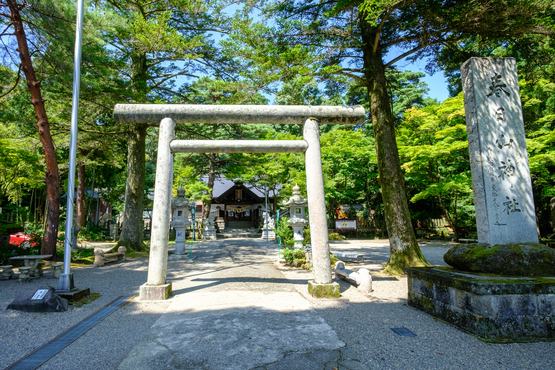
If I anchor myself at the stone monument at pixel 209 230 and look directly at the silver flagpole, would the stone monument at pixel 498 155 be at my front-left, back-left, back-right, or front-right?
front-left

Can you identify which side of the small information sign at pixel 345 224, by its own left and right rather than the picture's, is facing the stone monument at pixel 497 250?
front

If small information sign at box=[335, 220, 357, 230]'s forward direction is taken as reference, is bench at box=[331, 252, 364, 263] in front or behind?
in front

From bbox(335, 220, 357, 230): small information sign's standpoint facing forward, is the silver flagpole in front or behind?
in front

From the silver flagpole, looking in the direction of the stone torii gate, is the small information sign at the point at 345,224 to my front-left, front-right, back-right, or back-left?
front-left

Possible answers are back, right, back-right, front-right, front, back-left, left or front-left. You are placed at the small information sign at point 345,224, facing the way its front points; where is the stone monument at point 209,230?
right

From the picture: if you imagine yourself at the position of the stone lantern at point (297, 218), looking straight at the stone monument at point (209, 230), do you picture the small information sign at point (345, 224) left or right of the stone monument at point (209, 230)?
right

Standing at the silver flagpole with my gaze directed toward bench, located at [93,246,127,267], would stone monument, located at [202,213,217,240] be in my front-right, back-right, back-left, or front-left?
front-right

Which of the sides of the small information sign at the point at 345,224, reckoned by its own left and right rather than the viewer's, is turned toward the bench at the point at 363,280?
front

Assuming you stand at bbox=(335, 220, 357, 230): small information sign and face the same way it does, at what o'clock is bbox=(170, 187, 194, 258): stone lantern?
The stone lantern is roughly at 1 o'clock from the small information sign.

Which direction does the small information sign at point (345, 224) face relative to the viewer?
toward the camera

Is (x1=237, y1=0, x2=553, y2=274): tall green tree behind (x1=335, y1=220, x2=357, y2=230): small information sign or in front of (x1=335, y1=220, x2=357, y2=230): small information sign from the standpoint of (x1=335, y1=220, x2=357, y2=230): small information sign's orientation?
in front

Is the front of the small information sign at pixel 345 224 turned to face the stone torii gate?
yes

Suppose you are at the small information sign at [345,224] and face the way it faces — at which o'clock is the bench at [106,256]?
The bench is roughly at 1 o'clock from the small information sign.
